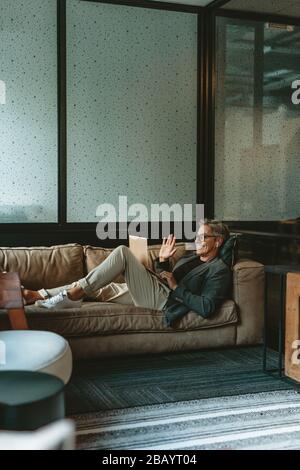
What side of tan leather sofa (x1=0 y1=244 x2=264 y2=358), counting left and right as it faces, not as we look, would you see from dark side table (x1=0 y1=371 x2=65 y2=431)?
front

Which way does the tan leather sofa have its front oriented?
toward the camera

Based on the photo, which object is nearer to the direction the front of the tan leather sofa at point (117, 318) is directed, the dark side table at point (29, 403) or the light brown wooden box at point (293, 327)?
the dark side table

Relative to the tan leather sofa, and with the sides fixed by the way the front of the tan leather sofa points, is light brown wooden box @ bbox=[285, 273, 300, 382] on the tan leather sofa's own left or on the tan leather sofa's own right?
on the tan leather sofa's own left
